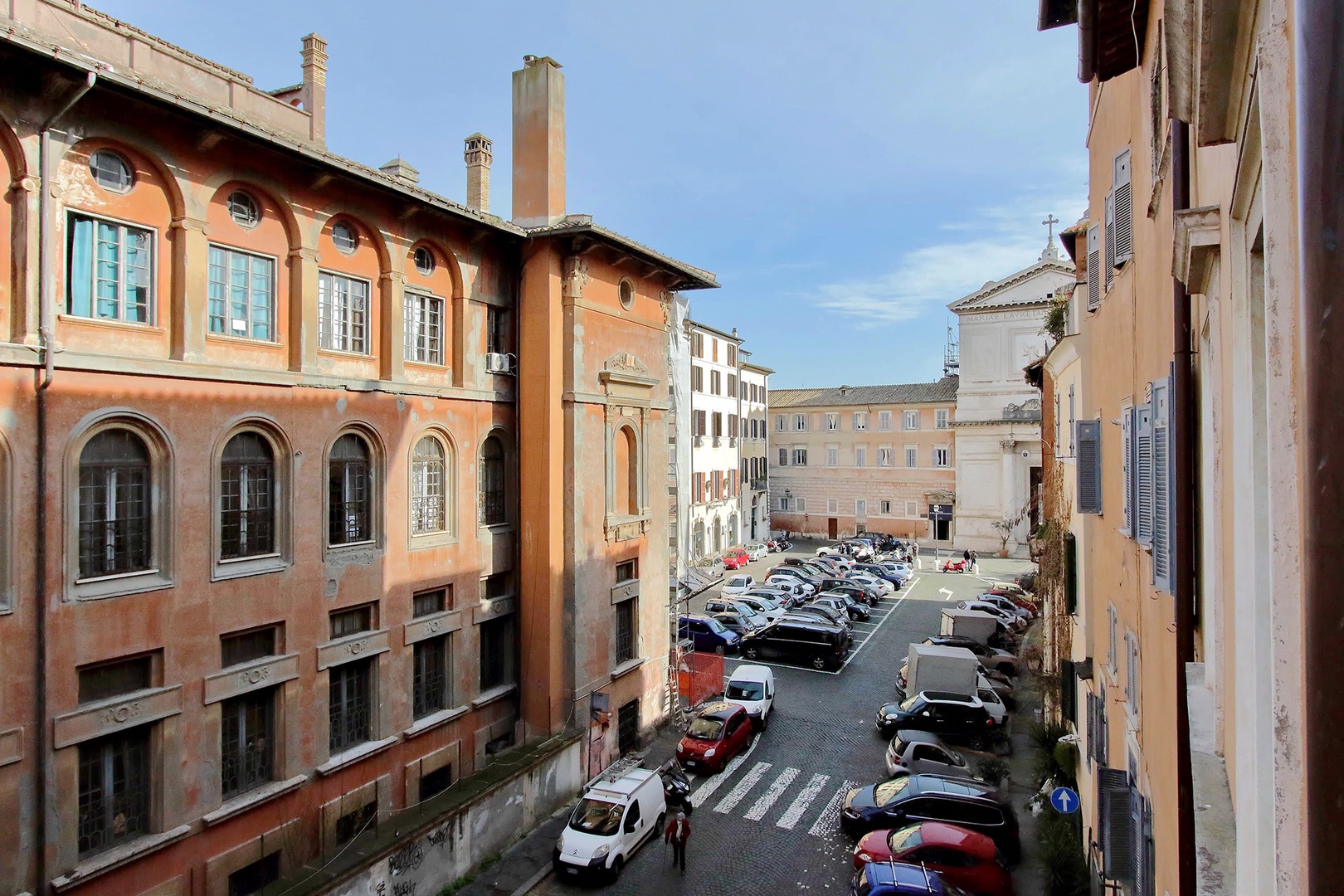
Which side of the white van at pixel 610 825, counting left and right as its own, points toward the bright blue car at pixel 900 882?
left

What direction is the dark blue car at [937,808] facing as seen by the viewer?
to the viewer's left

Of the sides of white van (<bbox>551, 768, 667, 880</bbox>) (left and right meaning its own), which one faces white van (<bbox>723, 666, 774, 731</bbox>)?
back

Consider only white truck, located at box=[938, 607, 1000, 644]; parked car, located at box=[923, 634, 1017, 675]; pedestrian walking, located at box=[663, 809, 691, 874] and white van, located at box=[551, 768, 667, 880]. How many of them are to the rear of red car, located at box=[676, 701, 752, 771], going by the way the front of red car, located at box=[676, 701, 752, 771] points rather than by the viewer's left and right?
2

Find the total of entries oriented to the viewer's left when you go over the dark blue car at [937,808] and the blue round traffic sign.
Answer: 1

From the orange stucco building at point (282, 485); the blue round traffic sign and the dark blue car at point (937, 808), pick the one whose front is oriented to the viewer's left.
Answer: the dark blue car

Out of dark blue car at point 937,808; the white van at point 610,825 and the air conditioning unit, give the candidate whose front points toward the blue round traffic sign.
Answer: the air conditioning unit

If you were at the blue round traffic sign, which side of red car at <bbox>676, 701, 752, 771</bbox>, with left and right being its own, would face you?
left

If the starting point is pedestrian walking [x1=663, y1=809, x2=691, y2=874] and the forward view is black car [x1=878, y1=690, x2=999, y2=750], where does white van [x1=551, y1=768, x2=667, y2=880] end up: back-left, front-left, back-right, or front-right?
back-left

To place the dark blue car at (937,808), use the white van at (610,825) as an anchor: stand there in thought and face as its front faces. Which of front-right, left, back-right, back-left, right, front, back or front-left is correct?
back-left

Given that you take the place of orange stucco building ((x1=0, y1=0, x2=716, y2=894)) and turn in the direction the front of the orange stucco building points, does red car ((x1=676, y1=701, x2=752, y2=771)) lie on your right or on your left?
on your left

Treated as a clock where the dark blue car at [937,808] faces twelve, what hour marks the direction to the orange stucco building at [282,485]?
The orange stucco building is roughly at 11 o'clock from the dark blue car.

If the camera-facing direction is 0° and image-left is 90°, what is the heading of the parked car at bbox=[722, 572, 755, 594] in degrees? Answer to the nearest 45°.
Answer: approximately 45°
